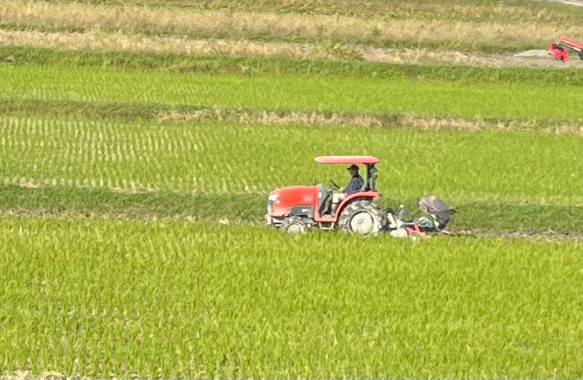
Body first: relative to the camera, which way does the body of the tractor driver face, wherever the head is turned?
to the viewer's left

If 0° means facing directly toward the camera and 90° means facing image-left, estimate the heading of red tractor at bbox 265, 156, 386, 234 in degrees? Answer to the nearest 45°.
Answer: approximately 90°
